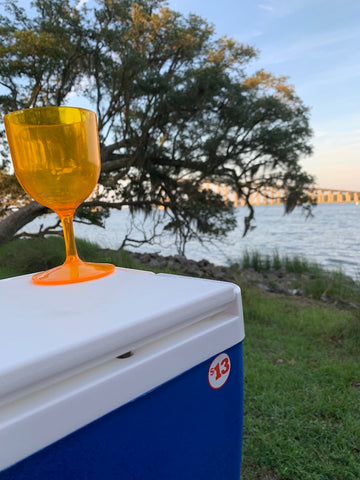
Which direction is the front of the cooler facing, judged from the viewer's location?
facing the viewer and to the right of the viewer

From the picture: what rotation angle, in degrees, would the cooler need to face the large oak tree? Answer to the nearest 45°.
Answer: approximately 135° to its left
